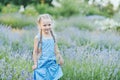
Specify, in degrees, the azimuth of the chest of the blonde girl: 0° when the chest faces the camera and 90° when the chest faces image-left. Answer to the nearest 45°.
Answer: approximately 0°
